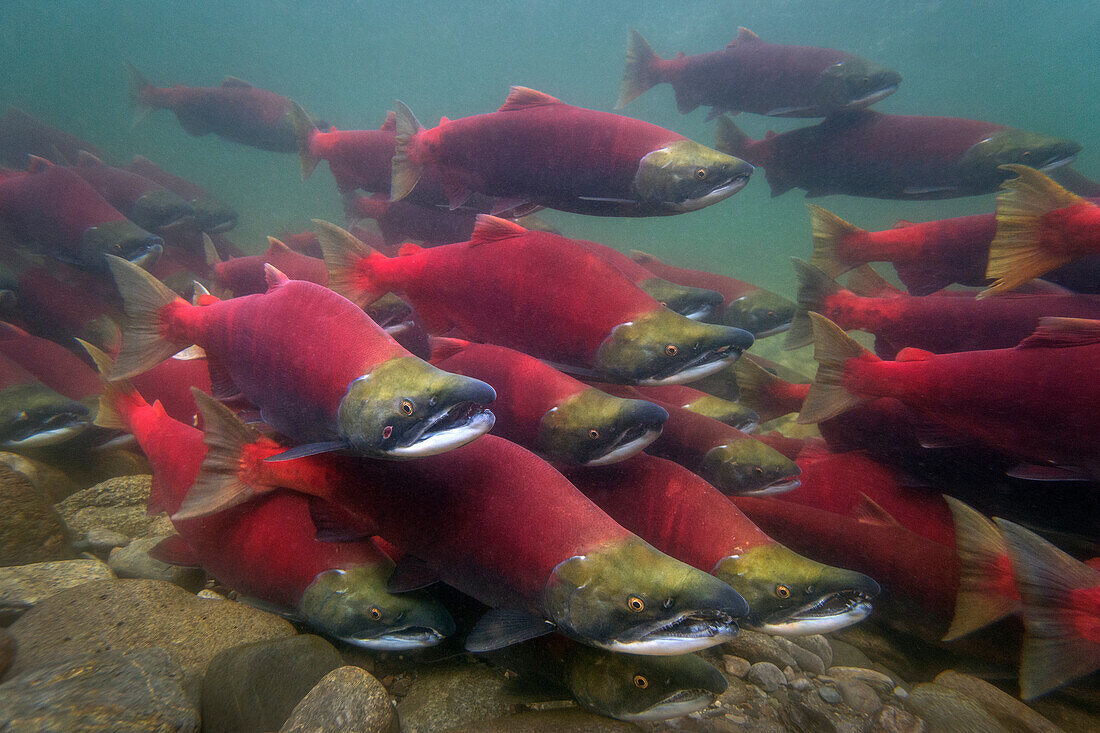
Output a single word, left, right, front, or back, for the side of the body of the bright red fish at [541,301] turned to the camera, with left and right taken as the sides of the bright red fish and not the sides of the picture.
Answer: right

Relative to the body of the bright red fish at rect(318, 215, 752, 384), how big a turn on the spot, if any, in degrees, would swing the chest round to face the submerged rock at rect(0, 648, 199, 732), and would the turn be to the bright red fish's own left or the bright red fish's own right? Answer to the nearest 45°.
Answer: approximately 135° to the bright red fish's own right

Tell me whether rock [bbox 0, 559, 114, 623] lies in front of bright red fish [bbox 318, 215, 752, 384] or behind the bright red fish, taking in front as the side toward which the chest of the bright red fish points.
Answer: behind

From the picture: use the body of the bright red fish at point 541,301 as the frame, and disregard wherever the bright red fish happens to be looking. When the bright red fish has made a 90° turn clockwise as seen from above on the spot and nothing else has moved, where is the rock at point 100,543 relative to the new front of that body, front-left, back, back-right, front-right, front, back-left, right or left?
right

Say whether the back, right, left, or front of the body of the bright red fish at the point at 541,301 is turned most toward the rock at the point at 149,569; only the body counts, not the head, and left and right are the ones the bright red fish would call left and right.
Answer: back

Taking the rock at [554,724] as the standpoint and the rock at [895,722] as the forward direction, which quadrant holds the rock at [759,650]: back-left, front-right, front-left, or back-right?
front-left

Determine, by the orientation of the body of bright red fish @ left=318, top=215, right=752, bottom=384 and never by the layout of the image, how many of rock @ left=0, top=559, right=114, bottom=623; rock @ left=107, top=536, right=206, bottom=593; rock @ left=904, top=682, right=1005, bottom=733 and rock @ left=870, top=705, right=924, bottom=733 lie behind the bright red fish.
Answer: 2

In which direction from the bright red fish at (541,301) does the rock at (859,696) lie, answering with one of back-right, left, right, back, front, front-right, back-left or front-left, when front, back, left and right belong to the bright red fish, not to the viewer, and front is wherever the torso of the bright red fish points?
front-right

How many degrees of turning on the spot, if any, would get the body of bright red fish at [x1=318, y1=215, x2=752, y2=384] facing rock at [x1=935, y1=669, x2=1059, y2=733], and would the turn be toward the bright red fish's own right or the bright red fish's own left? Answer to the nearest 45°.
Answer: approximately 45° to the bright red fish's own right

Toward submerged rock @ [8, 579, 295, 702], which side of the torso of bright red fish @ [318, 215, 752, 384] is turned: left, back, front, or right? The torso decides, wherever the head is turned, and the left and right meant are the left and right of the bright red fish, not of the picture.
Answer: back

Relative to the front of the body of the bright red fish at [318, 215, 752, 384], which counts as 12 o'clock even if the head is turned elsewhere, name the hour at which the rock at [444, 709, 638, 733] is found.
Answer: The rock is roughly at 3 o'clock from the bright red fish.
